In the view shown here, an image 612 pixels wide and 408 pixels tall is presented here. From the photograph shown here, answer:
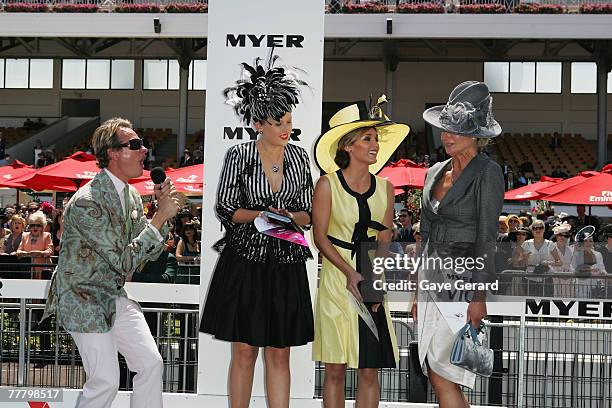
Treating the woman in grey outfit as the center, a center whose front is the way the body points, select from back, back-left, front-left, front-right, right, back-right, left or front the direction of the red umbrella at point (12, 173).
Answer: right

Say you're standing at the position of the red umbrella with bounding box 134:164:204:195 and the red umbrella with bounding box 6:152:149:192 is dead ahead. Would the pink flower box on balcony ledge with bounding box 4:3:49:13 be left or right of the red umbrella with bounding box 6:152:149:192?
right

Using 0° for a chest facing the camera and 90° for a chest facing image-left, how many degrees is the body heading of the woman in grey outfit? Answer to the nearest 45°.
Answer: approximately 45°

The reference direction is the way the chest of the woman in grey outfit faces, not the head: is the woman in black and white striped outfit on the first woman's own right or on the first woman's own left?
on the first woman's own right

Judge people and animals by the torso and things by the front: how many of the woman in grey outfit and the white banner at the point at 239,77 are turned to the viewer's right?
0

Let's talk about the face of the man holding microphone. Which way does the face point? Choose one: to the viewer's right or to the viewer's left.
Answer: to the viewer's right

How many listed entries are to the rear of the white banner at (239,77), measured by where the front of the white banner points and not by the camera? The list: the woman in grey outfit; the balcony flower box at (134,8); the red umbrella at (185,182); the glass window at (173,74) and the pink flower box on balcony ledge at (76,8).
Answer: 4

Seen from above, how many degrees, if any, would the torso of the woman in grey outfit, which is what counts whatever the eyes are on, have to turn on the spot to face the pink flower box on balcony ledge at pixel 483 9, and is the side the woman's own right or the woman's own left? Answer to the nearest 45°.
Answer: approximately 135° to the woman's own right

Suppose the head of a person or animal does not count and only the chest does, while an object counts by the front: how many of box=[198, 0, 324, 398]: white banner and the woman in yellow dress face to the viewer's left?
0

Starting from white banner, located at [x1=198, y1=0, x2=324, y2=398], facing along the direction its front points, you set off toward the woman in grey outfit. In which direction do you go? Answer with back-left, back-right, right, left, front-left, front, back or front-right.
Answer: front-left

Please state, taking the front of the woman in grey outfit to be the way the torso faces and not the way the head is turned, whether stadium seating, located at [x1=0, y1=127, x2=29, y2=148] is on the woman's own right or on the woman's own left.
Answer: on the woman's own right

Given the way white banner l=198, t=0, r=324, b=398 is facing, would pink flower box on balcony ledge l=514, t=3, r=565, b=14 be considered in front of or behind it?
behind

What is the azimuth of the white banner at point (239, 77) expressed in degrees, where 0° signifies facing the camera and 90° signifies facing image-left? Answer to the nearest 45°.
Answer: approximately 0°

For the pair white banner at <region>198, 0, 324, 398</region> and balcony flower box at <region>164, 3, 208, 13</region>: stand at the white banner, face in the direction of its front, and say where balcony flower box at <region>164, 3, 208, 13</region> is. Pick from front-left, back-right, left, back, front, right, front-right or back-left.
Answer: back

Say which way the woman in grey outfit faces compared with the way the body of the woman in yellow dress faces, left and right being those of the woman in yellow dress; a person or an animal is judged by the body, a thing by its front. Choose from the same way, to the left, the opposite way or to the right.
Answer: to the right
